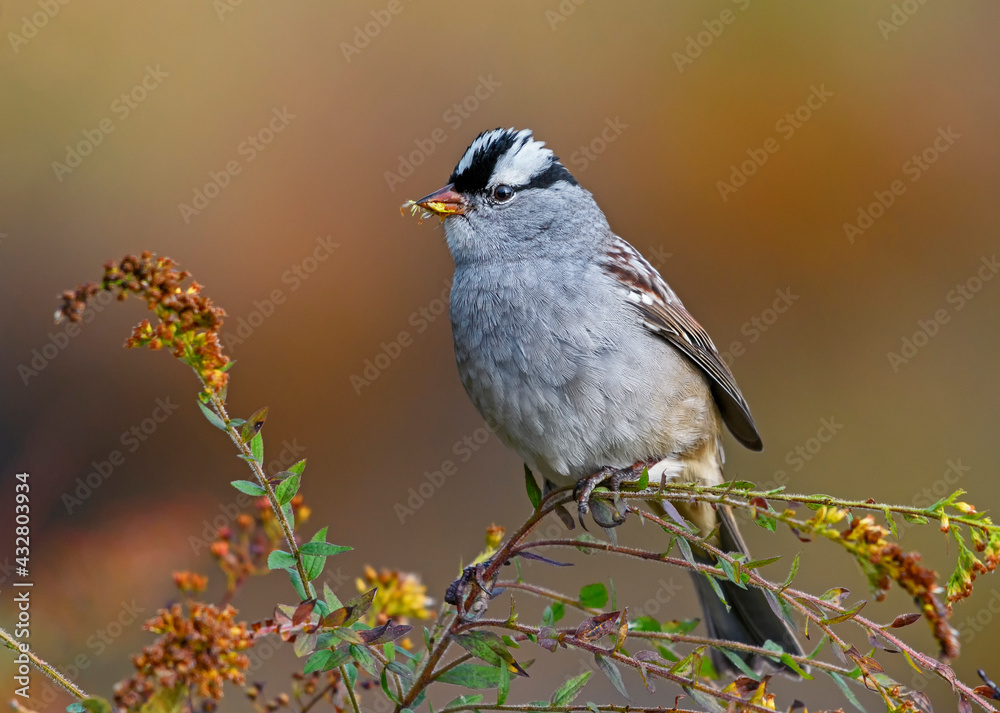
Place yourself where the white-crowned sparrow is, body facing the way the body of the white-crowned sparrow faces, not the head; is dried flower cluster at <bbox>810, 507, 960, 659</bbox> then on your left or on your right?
on your left

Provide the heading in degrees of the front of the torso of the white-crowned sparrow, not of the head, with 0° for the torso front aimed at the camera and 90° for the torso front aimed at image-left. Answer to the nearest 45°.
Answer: approximately 45°

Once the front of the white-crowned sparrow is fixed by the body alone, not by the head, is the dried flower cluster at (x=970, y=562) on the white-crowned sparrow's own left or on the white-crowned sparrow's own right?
on the white-crowned sparrow's own left
